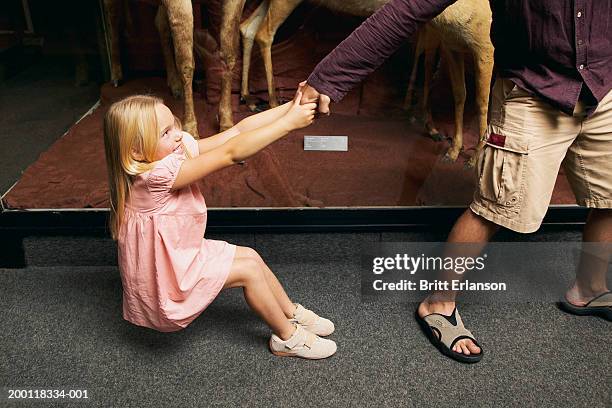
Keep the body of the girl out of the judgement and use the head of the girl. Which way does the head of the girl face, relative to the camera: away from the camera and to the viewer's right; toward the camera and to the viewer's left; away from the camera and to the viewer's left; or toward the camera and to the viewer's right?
toward the camera and to the viewer's right

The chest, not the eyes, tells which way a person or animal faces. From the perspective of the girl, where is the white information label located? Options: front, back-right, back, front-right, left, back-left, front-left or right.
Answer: front-left

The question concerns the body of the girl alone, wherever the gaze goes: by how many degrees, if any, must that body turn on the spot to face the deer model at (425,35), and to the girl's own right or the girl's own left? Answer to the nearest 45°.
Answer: approximately 45° to the girl's own left

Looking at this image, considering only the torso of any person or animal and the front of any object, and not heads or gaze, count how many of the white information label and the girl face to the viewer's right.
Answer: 1

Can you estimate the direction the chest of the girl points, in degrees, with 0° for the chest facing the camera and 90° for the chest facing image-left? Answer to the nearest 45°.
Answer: approximately 270°

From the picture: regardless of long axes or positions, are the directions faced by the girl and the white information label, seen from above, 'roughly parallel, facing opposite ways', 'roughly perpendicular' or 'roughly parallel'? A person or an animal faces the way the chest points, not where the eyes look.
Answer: roughly perpendicular

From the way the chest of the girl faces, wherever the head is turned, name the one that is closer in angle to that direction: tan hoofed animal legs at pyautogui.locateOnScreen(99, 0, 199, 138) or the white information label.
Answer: the white information label

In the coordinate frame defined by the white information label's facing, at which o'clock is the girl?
The girl is roughly at 1 o'clock from the white information label.
